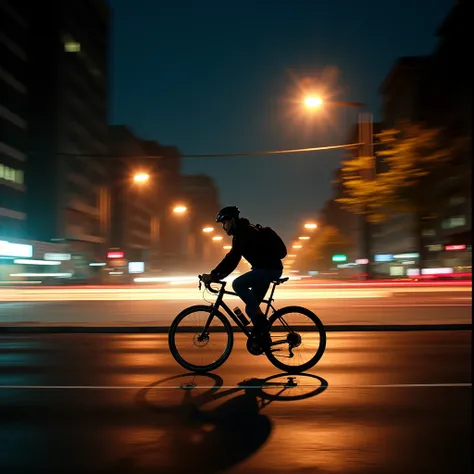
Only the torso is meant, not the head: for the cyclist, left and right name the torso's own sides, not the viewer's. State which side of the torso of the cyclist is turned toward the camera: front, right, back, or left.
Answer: left

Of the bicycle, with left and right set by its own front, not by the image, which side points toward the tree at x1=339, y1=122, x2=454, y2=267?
right

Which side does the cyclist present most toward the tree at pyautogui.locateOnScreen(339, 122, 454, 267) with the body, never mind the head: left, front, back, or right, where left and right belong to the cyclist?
right

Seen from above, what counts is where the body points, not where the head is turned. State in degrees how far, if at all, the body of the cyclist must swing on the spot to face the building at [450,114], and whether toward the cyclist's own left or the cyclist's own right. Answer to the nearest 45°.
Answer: approximately 90° to the cyclist's own right

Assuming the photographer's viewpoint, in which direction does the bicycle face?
facing to the left of the viewer
